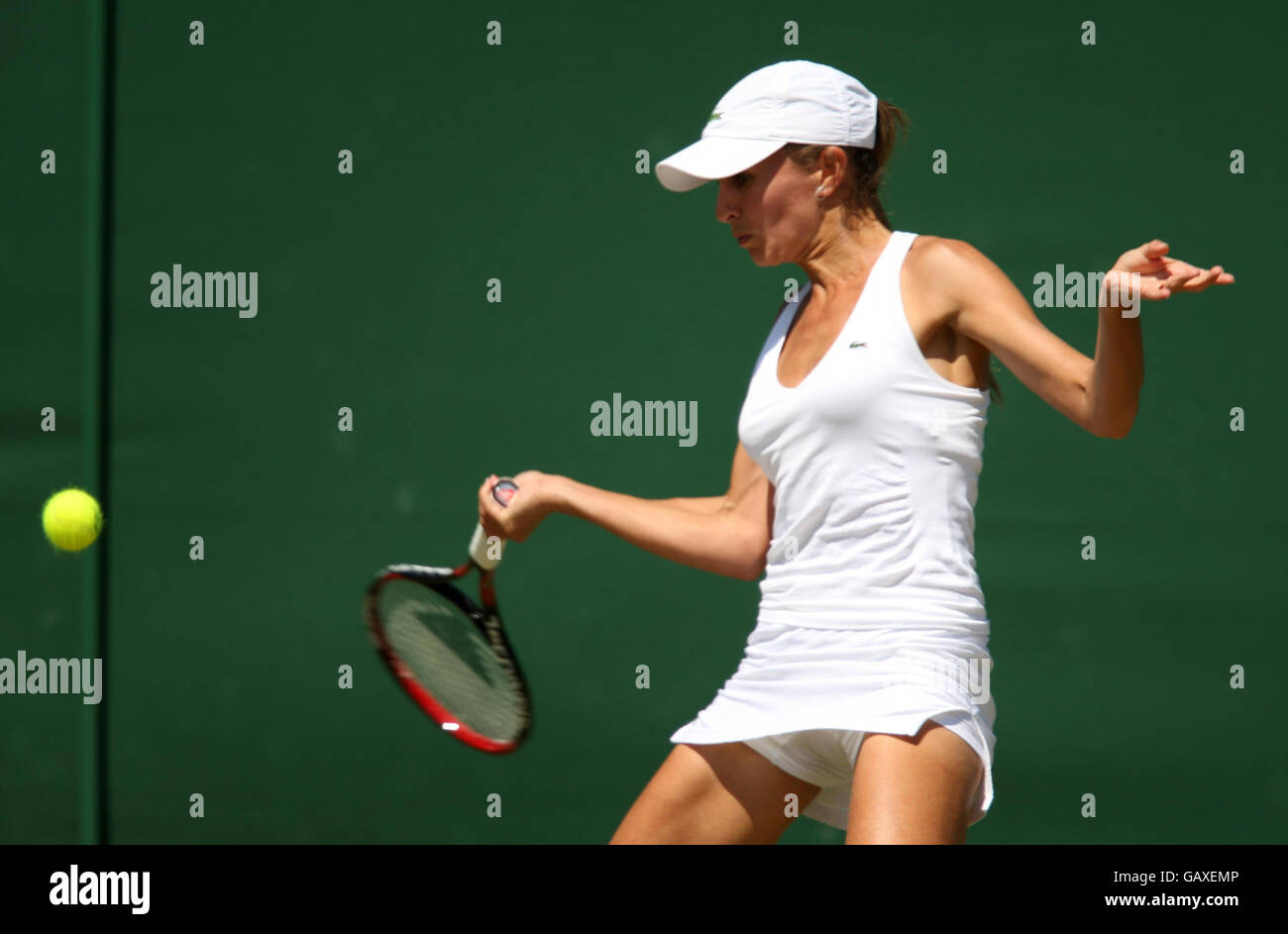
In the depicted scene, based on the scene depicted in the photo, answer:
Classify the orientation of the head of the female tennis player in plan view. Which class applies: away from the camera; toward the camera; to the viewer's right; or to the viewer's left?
to the viewer's left

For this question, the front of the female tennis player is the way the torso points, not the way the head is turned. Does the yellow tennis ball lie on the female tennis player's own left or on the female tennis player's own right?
on the female tennis player's own right

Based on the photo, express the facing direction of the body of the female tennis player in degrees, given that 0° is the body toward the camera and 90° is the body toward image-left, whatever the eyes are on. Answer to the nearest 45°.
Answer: approximately 45°
